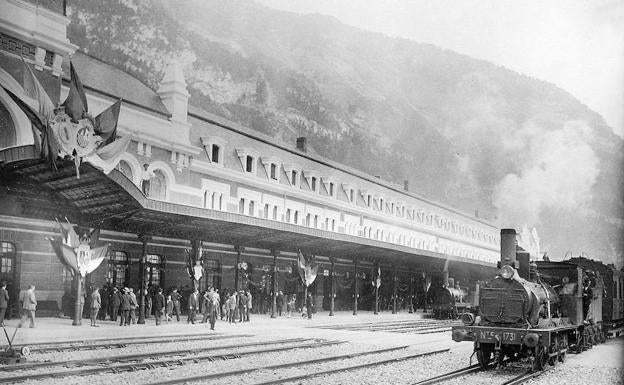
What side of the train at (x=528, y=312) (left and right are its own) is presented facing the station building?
right

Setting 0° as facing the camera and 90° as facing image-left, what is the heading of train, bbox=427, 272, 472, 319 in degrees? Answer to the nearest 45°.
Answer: approximately 45°

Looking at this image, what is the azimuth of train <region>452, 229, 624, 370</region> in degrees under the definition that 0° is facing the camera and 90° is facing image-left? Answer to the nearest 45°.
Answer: approximately 45°

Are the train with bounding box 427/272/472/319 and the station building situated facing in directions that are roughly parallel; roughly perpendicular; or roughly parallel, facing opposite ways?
roughly perpendicular

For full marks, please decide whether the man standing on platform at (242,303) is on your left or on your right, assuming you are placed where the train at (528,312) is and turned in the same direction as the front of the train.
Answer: on your right

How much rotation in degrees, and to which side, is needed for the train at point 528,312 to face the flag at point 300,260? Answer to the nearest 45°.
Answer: approximately 90° to its right

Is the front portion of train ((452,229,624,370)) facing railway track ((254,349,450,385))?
yes
